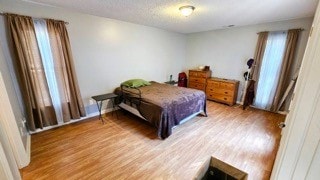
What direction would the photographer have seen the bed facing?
facing the viewer and to the right of the viewer

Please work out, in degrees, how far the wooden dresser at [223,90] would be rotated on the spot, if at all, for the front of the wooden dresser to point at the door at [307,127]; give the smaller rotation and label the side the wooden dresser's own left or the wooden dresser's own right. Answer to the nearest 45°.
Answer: approximately 45° to the wooden dresser's own left

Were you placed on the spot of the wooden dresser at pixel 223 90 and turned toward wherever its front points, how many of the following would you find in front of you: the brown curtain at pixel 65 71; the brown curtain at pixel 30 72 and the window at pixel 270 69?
2

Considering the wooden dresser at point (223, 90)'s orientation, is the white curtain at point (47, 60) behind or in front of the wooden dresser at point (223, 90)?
in front

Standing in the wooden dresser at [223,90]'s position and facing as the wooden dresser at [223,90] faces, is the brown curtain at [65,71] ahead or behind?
ahead

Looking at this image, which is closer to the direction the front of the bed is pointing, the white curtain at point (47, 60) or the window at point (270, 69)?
the window

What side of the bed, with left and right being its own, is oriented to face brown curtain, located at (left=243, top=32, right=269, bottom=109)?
left

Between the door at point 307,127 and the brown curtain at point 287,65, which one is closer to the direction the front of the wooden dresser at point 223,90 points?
the door

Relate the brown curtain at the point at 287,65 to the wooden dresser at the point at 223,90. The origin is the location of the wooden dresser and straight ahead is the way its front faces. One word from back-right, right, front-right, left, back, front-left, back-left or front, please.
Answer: back-left

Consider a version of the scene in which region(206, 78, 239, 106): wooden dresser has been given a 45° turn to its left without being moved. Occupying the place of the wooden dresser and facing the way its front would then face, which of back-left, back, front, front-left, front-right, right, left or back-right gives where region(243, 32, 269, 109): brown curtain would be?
left

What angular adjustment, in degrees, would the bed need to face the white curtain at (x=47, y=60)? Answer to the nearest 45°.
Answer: approximately 135° to its right

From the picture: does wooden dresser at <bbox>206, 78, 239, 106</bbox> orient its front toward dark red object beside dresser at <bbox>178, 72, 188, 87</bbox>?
no

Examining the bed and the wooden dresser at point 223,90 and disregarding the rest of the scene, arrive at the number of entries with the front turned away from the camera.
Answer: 0

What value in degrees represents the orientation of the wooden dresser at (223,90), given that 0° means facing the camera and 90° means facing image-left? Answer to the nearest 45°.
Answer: approximately 45°

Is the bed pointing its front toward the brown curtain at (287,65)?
no

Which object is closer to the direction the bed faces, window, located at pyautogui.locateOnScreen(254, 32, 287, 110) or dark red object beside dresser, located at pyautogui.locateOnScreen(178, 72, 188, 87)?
the window
